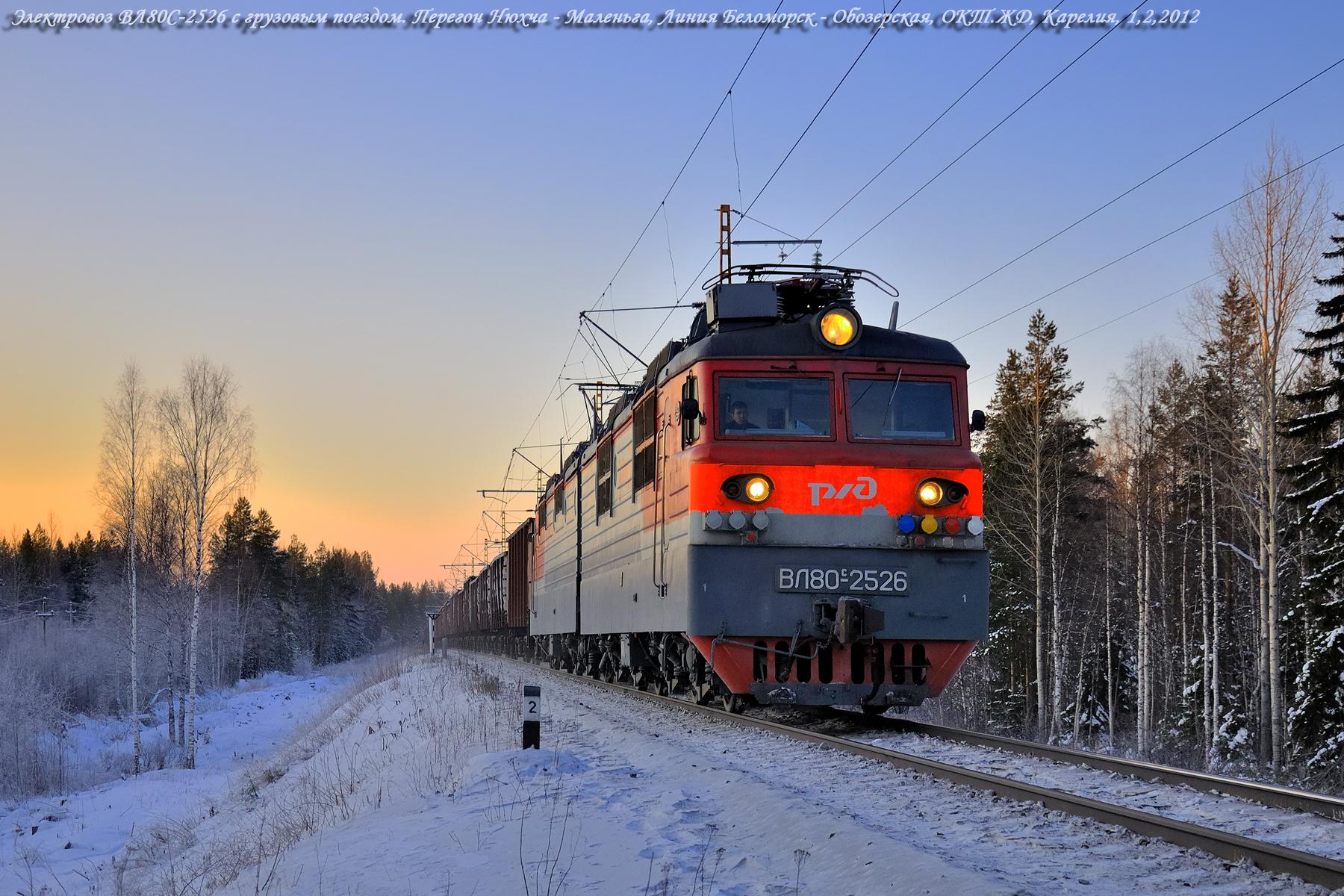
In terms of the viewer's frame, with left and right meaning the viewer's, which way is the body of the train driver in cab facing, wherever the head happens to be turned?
facing the viewer and to the right of the viewer

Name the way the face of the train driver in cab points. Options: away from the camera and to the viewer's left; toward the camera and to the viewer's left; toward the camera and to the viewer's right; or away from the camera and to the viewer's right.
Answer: toward the camera and to the viewer's right

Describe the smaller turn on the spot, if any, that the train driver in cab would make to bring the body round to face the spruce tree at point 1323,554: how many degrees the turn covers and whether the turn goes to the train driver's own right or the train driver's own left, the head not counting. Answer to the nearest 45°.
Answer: approximately 90° to the train driver's own left

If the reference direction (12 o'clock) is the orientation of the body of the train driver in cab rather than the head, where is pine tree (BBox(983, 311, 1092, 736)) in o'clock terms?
The pine tree is roughly at 8 o'clock from the train driver in cab.

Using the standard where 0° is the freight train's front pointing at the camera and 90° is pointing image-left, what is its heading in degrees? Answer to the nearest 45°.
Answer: approximately 315°
